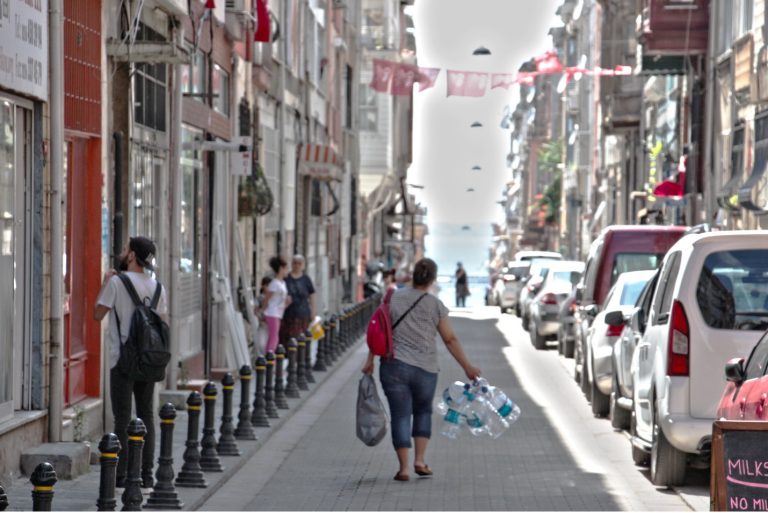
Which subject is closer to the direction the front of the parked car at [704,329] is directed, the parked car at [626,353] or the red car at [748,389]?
the parked car

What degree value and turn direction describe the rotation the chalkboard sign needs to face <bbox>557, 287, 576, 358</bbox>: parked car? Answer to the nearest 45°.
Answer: approximately 180°

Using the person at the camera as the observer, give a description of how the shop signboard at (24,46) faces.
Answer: facing the viewer and to the right of the viewer

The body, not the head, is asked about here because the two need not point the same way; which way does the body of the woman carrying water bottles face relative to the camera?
away from the camera

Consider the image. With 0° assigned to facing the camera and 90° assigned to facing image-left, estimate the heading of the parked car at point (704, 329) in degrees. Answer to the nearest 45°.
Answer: approximately 180°

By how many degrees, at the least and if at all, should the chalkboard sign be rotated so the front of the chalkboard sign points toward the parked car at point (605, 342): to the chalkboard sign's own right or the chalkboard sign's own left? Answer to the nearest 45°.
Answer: approximately 180°

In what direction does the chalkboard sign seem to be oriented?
toward the camera

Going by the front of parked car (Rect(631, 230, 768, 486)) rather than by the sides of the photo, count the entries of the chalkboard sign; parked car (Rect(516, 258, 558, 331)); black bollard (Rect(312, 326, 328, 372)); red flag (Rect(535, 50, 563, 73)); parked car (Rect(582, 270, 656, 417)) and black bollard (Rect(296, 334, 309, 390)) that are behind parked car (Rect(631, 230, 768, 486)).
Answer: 1

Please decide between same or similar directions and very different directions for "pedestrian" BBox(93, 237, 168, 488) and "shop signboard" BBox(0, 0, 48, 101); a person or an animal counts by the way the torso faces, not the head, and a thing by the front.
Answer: very different directions

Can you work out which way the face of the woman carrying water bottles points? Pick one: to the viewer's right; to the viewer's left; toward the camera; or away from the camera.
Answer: away from the camera

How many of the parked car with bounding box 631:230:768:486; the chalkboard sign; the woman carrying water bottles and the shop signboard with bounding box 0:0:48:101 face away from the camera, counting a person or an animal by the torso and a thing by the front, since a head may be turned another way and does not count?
2

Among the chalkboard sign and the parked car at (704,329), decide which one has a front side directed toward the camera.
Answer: the chalkboard sign

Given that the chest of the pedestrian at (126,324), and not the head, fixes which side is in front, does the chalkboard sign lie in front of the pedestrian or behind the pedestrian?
behind
